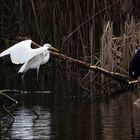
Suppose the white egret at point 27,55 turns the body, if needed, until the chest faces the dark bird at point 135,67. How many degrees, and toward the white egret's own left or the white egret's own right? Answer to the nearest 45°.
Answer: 0° — it already faces it

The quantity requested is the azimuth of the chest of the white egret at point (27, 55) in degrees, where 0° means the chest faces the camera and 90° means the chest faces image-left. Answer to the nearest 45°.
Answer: approximately 270°

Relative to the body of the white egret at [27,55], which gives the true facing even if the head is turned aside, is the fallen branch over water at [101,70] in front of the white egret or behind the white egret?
in front
